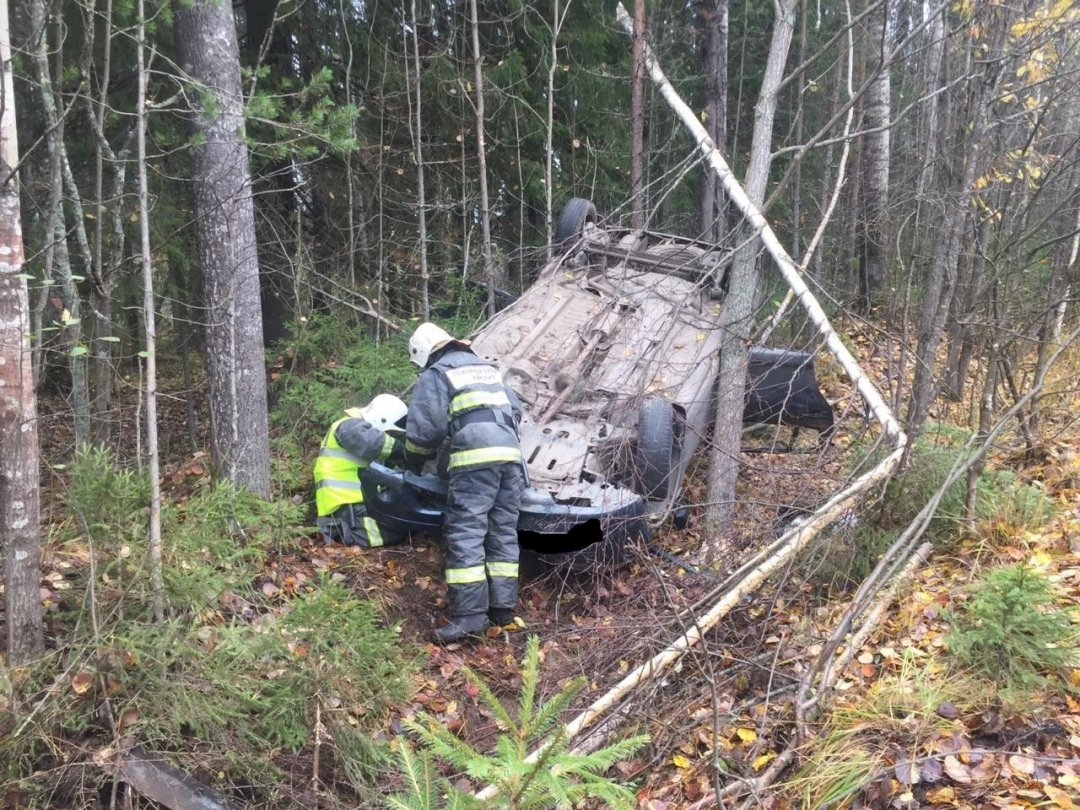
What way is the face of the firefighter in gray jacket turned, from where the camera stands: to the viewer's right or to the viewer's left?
to the viewer's left

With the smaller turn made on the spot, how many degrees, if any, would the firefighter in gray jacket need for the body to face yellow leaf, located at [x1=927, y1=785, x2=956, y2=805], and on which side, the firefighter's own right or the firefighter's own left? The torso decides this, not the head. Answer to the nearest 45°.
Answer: approximately 180°

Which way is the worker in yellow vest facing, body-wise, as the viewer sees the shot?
to the viewer's right

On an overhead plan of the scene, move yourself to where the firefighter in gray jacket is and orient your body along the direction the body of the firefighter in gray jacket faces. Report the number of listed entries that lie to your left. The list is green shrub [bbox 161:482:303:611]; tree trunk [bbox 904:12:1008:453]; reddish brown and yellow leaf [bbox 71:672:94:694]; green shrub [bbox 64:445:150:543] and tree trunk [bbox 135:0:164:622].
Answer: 4

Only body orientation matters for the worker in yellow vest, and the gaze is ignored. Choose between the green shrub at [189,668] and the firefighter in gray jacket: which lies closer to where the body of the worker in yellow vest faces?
the firefighter in gray jacket

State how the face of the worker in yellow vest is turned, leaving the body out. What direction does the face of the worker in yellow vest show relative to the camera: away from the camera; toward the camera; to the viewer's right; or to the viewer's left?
to the viewer's right

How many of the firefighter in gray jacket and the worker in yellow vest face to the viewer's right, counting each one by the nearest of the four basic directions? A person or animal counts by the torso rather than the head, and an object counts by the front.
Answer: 1

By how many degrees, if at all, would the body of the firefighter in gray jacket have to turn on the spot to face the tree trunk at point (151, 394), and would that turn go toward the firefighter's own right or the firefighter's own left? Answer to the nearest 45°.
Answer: approximately 90° to the firefighter's own left

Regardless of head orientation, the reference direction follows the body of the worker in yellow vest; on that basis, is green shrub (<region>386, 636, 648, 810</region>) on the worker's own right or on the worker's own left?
on the worker's own right

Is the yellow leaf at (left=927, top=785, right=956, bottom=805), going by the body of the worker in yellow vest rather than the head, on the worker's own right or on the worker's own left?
on the worker's own right

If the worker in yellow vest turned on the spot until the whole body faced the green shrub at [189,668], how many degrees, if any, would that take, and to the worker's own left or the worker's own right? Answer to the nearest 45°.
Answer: approximately 90° to the worker's own right

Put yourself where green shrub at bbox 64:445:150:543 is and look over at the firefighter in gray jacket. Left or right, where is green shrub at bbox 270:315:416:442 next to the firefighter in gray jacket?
left

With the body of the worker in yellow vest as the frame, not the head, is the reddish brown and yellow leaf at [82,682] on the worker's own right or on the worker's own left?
on the worker's own right

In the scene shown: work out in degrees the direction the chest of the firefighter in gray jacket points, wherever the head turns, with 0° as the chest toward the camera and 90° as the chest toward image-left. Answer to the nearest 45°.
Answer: approximately 135°

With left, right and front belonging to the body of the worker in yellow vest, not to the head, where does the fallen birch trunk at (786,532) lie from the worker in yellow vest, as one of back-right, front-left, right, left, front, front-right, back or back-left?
front-right

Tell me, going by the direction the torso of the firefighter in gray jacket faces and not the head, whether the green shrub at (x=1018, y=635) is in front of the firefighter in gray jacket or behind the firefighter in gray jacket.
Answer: behind
